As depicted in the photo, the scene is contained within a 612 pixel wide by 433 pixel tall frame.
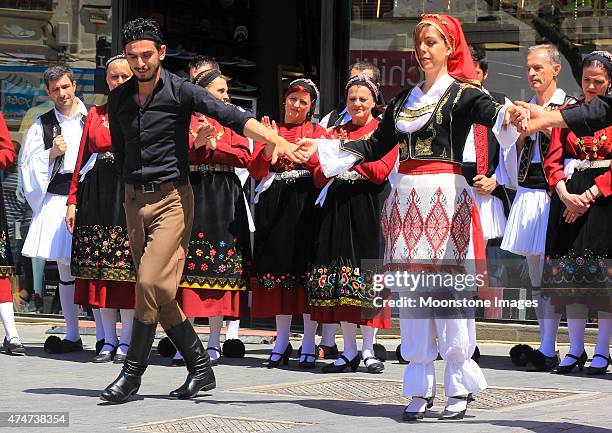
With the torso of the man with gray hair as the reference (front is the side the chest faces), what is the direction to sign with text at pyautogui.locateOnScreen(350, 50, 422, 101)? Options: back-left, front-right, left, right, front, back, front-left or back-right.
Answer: right

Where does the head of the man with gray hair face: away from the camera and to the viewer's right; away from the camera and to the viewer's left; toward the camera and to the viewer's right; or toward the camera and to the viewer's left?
toward the camera and to the viewer's left

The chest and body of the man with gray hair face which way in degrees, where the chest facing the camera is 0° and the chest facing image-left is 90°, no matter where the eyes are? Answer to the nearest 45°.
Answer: approximately 45°

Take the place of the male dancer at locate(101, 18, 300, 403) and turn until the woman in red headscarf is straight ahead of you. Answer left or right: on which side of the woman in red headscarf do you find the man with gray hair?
left

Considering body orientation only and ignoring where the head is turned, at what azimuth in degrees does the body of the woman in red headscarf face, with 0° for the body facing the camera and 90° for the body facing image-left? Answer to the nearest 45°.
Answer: approximately 45°

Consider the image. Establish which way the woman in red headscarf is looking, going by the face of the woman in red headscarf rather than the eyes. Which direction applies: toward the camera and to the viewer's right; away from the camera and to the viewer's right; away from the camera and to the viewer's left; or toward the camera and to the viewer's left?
toward the camera and to the viewer's left

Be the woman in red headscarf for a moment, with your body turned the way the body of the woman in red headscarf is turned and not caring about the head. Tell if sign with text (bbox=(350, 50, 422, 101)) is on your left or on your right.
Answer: on your right

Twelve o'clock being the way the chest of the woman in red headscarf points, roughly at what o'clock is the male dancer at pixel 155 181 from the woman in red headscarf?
The male dancer is roughly at 2 o'clock from the woman in red headscarf.

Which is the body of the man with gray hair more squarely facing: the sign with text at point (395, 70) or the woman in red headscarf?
the woman in red headscarf

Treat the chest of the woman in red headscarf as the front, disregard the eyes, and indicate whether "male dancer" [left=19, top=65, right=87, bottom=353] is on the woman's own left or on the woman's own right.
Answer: on the woman's own right

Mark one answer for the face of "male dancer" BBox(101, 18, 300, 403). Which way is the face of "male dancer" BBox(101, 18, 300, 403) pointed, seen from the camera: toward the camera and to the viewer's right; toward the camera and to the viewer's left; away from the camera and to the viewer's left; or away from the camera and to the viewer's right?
toward the camera and to the viewer's left

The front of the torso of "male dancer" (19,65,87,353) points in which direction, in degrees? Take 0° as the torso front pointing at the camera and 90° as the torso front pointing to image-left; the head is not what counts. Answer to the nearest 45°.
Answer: approximately 315°

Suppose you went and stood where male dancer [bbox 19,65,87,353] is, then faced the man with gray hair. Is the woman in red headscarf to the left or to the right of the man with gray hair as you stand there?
right

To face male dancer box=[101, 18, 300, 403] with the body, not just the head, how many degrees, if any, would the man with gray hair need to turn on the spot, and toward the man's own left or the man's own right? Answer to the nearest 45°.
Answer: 0° — they already face them
